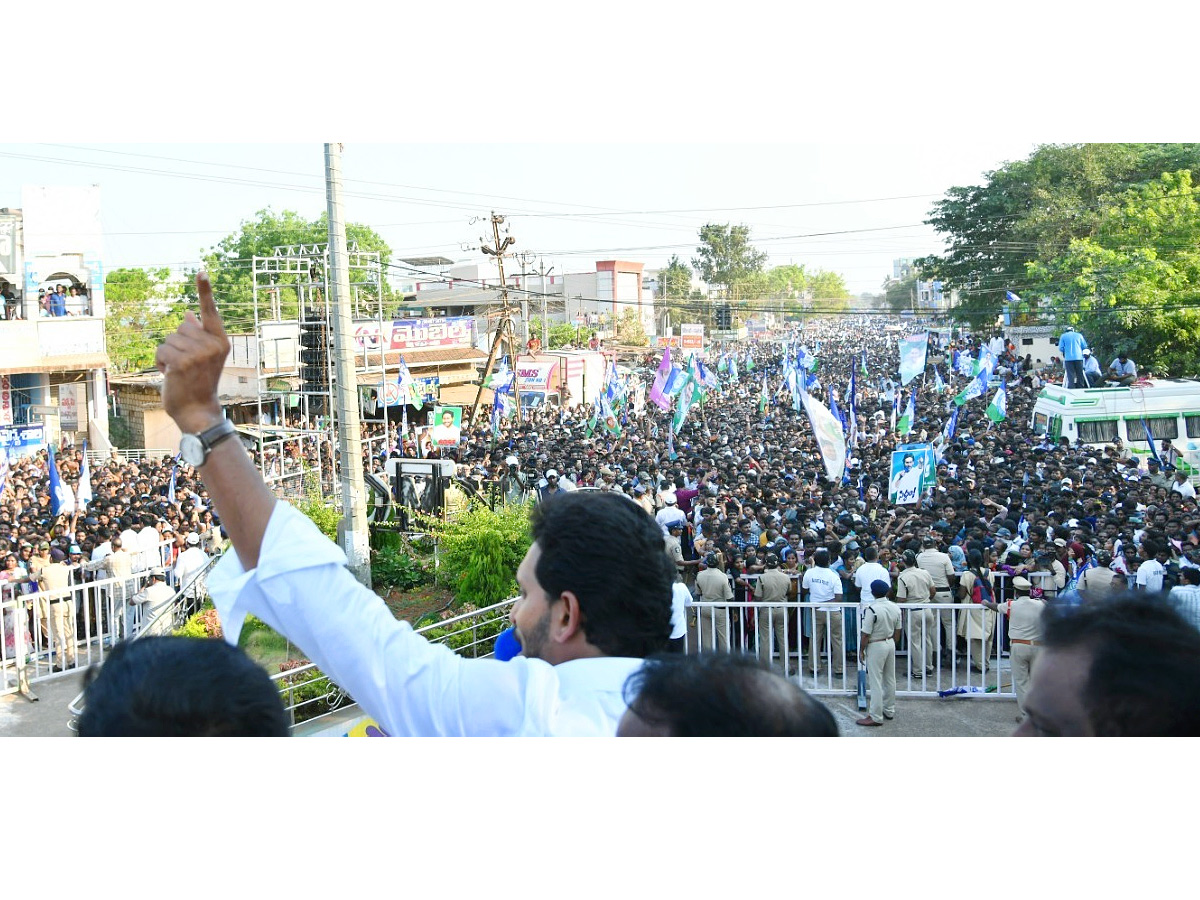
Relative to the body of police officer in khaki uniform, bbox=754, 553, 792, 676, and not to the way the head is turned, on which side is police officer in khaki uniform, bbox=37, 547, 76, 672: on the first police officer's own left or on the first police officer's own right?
on the first police officer's own left

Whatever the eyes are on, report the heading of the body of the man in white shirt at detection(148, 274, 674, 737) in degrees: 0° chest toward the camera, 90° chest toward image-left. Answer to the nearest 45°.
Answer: approximately 135°

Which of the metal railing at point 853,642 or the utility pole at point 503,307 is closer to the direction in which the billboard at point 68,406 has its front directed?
the metal railing

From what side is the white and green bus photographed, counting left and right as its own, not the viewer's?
left

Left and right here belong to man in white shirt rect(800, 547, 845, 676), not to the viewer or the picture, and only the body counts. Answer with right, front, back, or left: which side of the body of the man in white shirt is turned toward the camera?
back

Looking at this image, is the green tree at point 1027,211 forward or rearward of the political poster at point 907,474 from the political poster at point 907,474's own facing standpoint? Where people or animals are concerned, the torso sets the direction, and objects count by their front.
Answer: rearward

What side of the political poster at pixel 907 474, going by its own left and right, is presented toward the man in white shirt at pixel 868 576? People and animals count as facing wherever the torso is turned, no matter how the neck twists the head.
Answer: front

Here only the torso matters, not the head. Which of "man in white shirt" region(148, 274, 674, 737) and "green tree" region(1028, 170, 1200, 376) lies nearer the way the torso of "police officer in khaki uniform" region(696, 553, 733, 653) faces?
the green tree

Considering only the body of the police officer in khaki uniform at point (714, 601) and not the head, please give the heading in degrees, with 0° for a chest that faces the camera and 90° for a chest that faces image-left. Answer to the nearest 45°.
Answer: approximately 180°
